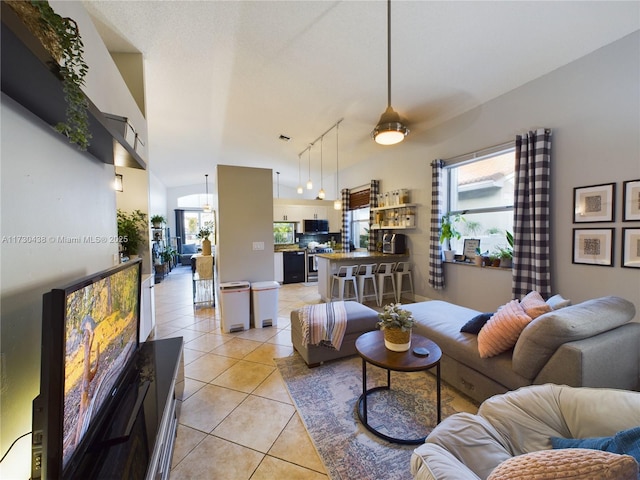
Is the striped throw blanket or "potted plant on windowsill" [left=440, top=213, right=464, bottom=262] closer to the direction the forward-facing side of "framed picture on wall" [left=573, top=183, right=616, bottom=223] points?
the striped throw blanket

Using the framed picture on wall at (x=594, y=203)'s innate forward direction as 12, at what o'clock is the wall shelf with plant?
The wall shelf with plant is roughly at 11 o'clock from the framed picture on wall.

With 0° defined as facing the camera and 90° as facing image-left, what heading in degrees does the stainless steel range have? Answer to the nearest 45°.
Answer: approximately 0°

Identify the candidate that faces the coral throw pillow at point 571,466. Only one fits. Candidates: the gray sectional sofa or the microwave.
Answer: the microwave

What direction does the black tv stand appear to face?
to the viewer's right

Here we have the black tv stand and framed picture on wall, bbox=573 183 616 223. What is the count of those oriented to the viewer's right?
1

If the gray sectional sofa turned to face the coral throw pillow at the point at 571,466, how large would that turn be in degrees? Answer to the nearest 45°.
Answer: approximately 135° to its left

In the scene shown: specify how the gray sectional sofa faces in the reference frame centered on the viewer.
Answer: facing away from the viewer and to the left of the viewer
